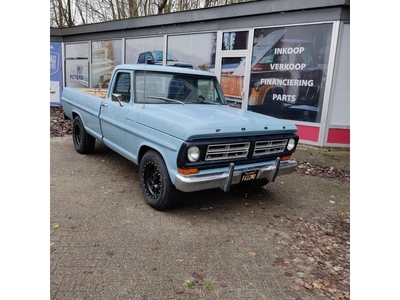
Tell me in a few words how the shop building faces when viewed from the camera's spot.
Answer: facing the viewer and to the left of the viewer

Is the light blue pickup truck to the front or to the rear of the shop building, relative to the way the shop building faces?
to the front

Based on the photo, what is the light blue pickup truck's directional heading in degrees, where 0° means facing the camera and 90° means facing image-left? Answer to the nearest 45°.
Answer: approximately 315°

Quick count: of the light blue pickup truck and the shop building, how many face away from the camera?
0

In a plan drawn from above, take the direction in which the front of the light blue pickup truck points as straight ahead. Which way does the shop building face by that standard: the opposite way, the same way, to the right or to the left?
to the right
